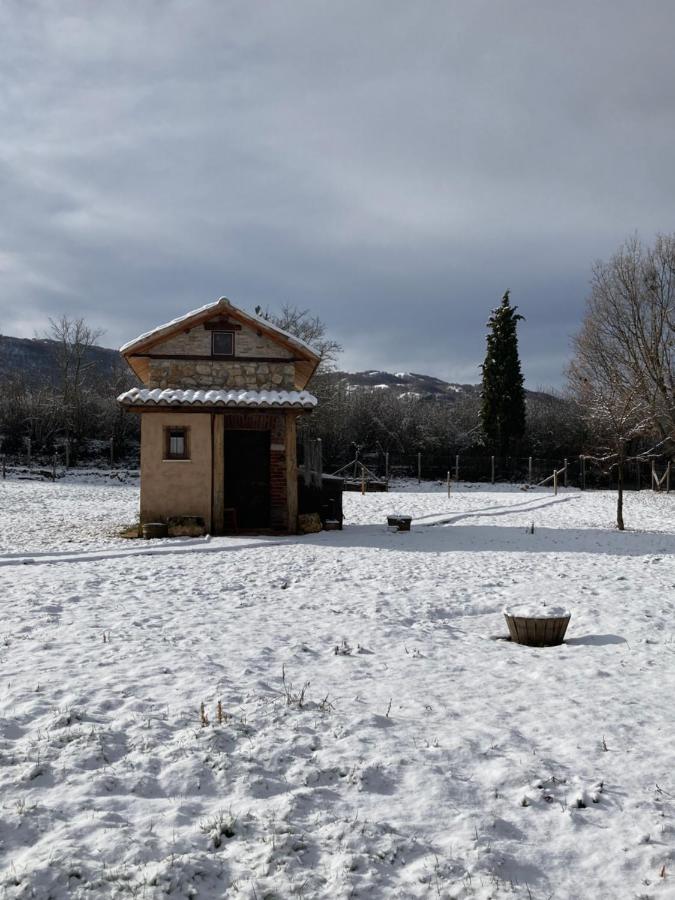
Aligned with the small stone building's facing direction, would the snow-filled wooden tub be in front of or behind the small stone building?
in front

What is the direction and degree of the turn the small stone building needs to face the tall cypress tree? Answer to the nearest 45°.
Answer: approximately 135° to its left

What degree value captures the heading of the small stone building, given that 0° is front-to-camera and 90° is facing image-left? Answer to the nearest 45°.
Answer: approximately 0°

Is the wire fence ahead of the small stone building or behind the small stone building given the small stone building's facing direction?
behind

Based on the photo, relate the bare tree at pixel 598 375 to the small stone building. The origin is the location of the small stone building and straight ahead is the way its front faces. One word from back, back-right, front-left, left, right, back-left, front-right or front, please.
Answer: back-left
